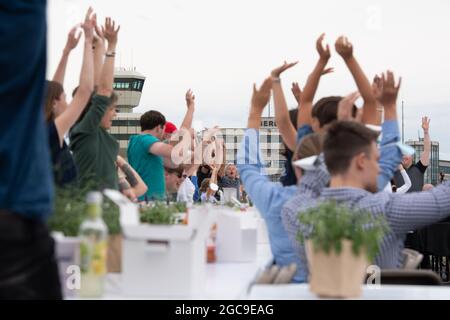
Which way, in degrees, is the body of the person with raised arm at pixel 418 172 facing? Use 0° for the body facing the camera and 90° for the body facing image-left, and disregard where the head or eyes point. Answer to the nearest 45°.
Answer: approximately 45°

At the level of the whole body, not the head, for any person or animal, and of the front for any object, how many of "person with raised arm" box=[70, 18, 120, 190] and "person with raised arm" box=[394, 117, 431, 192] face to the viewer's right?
1

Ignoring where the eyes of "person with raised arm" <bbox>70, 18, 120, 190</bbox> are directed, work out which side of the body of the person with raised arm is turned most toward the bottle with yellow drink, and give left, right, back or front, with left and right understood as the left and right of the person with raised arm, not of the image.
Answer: right

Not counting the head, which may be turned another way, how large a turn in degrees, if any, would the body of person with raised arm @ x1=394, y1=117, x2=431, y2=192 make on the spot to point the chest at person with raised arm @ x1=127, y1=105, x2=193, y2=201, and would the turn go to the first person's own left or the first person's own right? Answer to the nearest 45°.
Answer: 0° — they already face them

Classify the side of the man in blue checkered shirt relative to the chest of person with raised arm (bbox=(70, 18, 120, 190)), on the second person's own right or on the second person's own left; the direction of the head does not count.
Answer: on the second person's own right

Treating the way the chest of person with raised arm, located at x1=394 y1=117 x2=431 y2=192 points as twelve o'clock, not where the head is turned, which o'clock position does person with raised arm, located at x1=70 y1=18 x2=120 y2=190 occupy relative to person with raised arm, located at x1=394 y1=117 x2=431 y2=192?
person with raised arm, located at x1=70 y1=18 x2=120 y2=190 is roughly at 11 o'clock from person with raised arm, located at x1=394 y1=117 x2=431 y2=192.

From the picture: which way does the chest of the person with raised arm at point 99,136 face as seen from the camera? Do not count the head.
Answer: to the viewer's right
